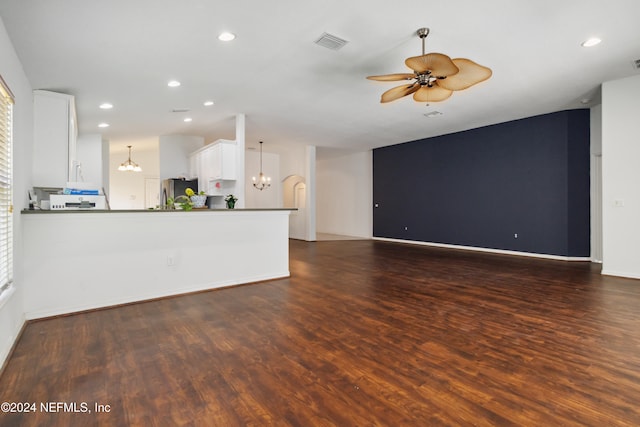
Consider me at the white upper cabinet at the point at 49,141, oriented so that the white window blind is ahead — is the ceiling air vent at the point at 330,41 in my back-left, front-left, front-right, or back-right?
front-left

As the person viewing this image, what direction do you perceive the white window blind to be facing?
facing to the right of the viewer

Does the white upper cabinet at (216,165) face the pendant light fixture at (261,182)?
no

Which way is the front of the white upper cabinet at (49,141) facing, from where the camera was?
facing to the right of the viewer

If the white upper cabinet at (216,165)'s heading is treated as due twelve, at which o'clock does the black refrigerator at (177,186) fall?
The black refrigerator is roughly at 2 o'clock from the white upper cabinet.

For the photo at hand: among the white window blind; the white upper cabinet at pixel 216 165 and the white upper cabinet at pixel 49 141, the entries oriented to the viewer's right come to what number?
2

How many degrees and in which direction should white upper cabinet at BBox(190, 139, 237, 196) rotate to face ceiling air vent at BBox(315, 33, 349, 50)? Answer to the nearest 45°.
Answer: approximately 90° to its left

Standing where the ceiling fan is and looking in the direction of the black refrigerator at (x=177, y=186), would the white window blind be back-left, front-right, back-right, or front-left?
front-left
